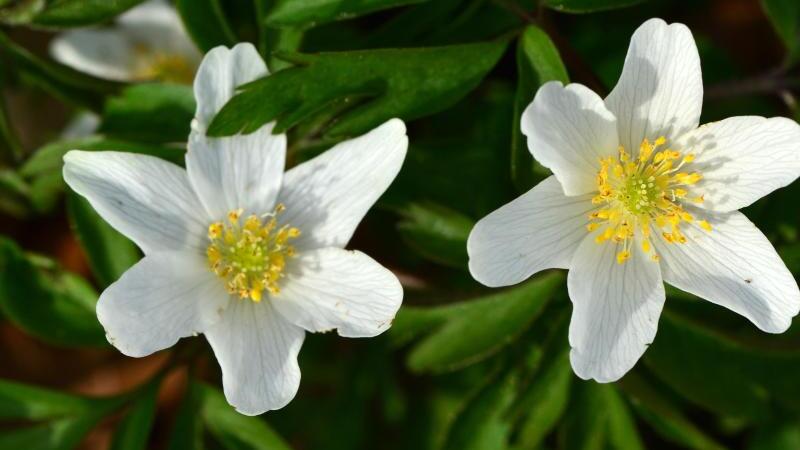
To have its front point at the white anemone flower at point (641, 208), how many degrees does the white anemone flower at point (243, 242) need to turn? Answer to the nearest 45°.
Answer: approximately 90° to its left

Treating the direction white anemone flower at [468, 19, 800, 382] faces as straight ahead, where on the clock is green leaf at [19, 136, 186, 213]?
The green leaf is roughly at 3 o'clock from the white anemone flower.

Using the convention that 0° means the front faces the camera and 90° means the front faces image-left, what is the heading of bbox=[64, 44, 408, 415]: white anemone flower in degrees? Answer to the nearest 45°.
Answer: approximately 0°

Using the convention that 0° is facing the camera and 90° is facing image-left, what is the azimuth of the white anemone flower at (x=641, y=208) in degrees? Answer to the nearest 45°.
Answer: approximately 0°

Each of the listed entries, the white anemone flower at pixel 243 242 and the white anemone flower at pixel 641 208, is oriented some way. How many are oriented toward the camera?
2

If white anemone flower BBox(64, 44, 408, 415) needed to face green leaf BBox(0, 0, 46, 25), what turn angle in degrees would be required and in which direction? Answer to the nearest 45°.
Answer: approximately 135° to its right

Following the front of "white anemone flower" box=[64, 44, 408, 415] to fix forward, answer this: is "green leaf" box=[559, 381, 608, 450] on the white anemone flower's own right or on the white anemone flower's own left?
on the white anemone flower's own left

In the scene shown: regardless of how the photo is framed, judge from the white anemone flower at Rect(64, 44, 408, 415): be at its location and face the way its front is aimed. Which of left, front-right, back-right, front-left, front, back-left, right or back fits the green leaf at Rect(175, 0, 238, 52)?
back

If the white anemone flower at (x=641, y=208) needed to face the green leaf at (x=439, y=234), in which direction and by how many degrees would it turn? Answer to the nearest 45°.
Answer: approximately 90° to its right

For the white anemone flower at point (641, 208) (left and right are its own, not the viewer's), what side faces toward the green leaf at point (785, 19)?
back

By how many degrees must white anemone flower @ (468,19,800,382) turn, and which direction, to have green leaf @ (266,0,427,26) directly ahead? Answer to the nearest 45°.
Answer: approximately 90° to its right
